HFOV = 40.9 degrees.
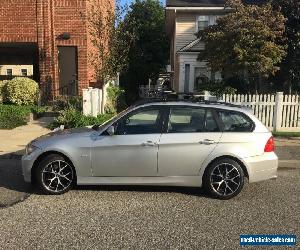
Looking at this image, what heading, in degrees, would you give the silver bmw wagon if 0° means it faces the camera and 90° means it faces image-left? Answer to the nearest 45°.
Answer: approximately 90°

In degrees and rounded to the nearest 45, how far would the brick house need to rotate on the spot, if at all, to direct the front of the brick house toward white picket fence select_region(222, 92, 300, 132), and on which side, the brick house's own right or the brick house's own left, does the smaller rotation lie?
approximately 45° to the brick house's own left

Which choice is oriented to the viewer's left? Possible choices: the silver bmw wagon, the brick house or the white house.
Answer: the silver bmw wagon

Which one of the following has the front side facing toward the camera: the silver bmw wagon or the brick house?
the brick house

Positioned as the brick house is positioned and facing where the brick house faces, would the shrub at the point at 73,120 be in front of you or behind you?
in front

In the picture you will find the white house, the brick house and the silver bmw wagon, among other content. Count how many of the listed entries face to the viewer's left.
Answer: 1

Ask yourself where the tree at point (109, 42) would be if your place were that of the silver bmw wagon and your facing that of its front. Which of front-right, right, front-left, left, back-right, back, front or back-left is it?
right

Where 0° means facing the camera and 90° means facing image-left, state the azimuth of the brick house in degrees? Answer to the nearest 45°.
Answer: approximately 0°

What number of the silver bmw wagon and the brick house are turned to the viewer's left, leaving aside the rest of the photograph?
1

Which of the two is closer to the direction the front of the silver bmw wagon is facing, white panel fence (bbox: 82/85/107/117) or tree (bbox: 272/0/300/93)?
the white panel fence

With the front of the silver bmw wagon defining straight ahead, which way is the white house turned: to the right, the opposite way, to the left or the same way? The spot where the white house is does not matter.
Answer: to the left

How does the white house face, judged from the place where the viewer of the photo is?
facing the viewer

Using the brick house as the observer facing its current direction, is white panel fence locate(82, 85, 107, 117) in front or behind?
in front

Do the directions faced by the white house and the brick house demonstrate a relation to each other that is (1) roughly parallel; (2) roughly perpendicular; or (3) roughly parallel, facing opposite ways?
roughly parallel
